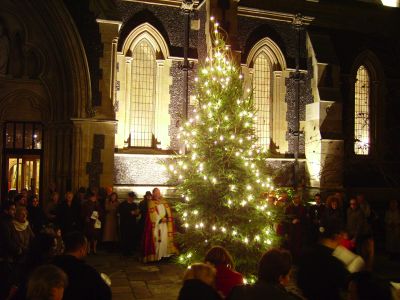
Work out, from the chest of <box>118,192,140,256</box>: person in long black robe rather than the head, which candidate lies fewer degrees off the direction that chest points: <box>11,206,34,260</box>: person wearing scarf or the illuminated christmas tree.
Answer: the illuminated christmas tree

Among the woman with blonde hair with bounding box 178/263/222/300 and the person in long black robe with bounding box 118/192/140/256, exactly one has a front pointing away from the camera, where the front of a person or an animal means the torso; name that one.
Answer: the woman with blonde hair

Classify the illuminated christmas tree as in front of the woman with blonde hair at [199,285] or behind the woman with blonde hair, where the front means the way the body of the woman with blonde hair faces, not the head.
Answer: in front

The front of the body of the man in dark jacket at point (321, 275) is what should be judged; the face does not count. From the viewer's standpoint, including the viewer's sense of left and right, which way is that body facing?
facing away from the viewer and to the right of the viewer

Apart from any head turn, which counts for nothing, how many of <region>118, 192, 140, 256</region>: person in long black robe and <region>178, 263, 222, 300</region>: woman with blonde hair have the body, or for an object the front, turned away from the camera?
1

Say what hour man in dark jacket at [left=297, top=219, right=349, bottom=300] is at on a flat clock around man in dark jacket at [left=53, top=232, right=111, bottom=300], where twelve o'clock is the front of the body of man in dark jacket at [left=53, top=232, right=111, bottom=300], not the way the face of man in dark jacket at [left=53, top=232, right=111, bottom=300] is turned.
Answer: man in dark jacket at [left=297, top=219, right=349, bottom=300] is roughly at 2 o'clock from man in dark jacket at [left=53, top=232, right=111, bottom=300].

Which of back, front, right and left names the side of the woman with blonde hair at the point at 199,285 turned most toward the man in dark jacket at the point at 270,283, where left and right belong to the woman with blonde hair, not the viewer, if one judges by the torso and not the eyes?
right

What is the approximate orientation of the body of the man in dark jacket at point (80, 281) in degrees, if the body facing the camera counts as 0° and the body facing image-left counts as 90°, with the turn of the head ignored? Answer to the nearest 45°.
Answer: approximately 225°

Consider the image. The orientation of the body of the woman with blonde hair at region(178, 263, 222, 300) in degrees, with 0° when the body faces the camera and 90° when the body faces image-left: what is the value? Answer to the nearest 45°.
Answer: approximately 180°

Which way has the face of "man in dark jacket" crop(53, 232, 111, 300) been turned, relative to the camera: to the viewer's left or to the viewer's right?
to the viewer's right

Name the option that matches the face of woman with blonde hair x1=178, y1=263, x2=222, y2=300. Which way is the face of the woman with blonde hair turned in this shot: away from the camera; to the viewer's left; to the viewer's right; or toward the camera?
away from the camera
